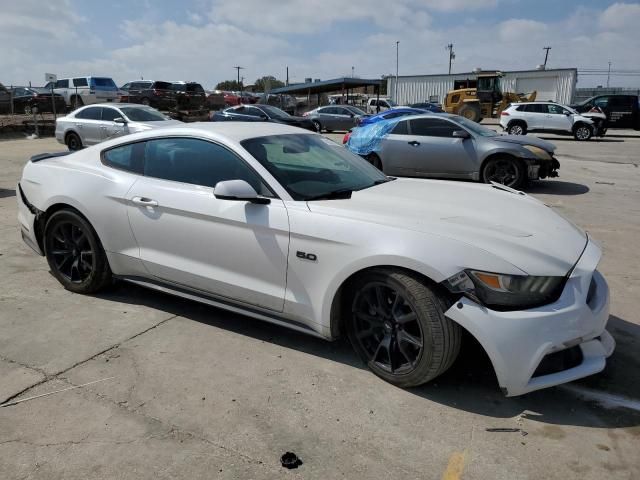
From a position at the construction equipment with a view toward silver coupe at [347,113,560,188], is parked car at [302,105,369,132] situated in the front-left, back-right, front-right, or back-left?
front-right

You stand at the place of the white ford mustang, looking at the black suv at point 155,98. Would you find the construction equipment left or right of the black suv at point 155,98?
right

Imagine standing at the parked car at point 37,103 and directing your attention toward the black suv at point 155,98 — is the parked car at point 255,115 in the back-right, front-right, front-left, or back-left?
front-right

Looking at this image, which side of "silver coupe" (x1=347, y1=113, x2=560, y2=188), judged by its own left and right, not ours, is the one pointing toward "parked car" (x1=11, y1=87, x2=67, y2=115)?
back

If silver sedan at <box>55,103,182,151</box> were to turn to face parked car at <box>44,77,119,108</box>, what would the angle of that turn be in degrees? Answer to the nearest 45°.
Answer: approximately 135° to its left

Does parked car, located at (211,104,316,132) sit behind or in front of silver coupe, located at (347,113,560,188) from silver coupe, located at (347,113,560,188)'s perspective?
behind

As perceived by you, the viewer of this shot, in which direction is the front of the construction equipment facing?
facing to the right of the viewer

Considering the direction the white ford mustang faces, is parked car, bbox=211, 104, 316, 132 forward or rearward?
rearward

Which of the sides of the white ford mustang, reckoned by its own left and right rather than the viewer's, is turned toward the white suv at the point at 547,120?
left

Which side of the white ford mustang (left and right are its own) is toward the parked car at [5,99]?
back

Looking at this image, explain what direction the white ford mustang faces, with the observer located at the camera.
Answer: facing the viewer and to the right of the viewer

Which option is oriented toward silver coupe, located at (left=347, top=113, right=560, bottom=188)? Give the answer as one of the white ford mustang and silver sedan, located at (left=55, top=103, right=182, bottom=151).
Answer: silver sedan, located at (left=55, top=103, right=182, bottom=151)

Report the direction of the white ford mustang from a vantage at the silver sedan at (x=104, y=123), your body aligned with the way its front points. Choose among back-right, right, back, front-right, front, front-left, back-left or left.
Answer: front-right

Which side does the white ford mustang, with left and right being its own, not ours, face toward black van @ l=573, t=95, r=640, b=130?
left

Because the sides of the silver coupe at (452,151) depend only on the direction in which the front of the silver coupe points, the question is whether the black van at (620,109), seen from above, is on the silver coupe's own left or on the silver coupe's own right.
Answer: on the silver coupe's own left

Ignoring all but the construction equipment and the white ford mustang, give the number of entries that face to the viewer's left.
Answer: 0

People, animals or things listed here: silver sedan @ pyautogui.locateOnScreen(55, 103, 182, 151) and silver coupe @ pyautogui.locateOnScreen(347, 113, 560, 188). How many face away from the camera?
0

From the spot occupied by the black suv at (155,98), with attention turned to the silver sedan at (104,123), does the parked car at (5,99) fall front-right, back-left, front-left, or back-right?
front-right
